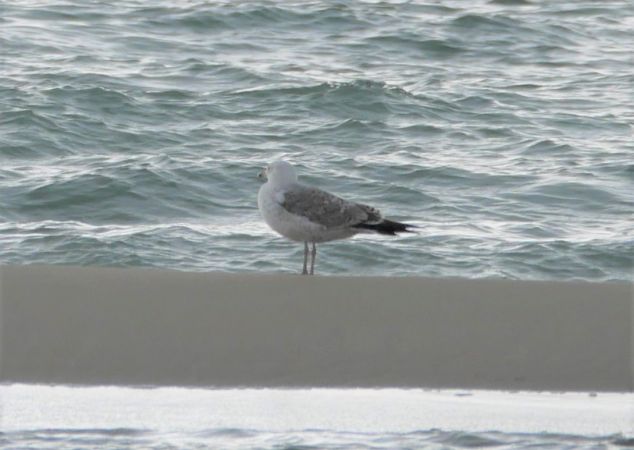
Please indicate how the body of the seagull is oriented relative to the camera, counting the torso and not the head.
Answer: to the viewer's left
